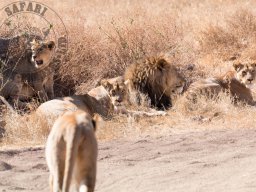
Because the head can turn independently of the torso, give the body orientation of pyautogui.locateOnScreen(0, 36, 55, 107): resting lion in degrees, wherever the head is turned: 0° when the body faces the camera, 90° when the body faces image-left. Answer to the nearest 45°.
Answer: approximately 315°

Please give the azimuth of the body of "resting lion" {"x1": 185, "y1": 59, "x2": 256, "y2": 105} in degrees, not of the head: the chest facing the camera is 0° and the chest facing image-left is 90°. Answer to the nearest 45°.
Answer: approximately 315°

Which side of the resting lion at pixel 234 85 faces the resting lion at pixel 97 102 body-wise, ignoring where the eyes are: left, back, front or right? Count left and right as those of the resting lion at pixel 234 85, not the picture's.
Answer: back

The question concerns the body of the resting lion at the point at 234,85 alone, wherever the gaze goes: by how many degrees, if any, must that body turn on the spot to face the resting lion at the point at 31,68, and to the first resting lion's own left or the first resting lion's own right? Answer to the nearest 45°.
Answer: approximately 135° to the first resting lion's own right

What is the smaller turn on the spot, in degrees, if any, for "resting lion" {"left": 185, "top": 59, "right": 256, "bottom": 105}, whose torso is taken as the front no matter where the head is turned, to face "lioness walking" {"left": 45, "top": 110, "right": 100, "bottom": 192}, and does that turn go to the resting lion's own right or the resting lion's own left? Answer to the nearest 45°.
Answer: approximately 135° to the resting lion's own right

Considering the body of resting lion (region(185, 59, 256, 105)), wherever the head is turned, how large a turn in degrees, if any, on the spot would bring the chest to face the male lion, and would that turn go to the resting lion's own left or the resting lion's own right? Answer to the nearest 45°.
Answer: approximately 135° to the resting lion's own right

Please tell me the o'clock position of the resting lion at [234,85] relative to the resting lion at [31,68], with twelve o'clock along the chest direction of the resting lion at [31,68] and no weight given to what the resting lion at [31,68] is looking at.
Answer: the resting lion at [234,85] is roughly at 11 o'clock from the resting lion at [31,68].
